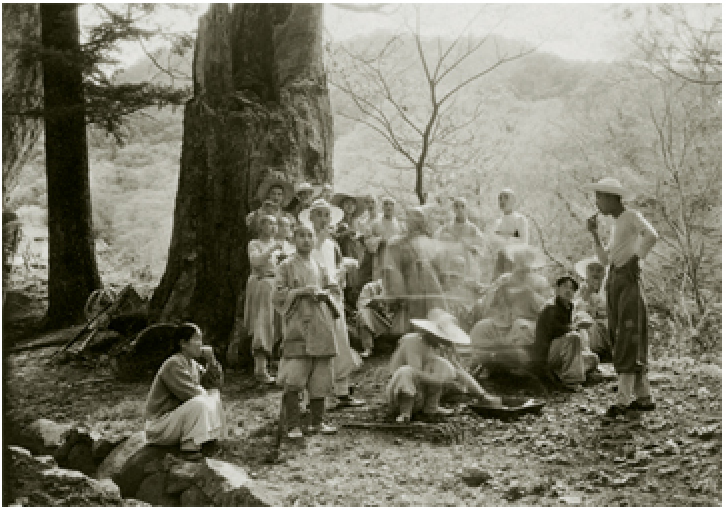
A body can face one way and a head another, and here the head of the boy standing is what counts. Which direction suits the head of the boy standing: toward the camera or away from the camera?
toward the camera

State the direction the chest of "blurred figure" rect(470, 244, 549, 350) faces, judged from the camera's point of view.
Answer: toward the camera

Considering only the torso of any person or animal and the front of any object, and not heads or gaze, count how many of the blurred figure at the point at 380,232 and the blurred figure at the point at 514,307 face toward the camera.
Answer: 2

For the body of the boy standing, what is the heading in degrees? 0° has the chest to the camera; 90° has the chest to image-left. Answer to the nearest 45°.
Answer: approximately 315°

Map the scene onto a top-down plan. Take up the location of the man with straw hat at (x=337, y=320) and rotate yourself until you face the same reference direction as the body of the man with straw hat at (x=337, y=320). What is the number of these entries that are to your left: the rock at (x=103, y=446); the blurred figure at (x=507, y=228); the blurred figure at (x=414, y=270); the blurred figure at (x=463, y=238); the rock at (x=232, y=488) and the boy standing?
3

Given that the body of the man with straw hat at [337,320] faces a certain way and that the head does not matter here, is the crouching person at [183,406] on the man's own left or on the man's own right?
on the man's own right

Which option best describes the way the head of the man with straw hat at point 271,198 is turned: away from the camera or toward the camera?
toward the camera

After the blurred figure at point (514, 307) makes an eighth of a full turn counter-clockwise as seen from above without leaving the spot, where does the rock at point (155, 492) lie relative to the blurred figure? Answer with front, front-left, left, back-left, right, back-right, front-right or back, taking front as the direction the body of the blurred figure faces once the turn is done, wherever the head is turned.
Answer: right

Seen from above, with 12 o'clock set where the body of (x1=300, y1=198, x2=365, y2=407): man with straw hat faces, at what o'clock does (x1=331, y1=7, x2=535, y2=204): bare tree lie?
The bare tree is roughly at 8 o'clock from the man with straw hat.

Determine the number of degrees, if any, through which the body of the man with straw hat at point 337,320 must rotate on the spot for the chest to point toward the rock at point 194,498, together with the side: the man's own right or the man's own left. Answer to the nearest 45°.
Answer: approximately 90° to the man's own right
